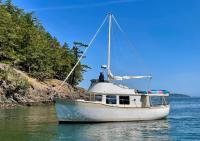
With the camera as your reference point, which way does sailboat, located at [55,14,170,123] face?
facing to the left of the viewer
